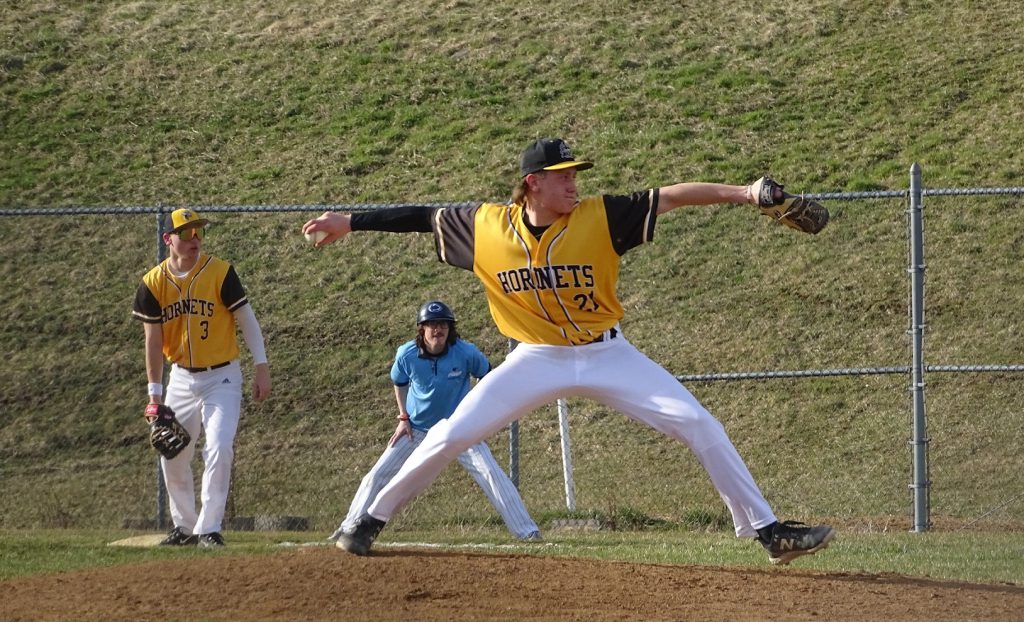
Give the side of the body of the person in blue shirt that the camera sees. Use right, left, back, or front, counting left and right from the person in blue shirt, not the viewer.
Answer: front

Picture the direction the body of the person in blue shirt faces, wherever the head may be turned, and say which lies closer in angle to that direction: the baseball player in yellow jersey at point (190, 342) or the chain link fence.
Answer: the baseball player in yellow jersey

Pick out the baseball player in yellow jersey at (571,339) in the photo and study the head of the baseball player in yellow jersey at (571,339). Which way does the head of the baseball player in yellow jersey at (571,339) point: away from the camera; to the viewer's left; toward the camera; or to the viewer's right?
to the viewer's right

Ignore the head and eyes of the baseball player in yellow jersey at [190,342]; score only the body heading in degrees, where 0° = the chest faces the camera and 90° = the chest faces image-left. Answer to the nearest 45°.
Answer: approximately 0°

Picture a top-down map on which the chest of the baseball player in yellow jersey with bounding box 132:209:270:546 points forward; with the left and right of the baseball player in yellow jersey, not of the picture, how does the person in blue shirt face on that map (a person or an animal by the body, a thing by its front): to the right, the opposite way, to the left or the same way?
the same way

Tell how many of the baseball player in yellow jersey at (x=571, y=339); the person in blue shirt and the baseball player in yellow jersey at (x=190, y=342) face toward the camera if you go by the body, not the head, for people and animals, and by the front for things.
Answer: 3

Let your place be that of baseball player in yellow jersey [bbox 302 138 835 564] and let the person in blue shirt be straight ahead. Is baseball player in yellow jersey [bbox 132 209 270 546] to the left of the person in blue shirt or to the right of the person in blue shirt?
left

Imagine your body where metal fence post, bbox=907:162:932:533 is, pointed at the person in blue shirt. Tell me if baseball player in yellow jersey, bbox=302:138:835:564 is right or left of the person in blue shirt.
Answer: left

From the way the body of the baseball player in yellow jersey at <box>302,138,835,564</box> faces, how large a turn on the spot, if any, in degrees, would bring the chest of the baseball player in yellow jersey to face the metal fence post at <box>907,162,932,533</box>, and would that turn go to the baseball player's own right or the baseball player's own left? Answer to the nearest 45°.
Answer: approximately 135° to the baseball player's own left

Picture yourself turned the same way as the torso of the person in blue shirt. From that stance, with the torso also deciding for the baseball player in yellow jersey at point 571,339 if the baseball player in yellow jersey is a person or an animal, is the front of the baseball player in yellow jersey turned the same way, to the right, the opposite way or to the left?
the same way

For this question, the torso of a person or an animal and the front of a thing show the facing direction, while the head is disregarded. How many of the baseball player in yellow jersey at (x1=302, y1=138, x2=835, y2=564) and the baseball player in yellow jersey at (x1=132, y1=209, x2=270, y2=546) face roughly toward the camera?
2

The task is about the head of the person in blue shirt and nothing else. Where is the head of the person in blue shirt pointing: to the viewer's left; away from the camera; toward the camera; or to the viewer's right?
toward the camera

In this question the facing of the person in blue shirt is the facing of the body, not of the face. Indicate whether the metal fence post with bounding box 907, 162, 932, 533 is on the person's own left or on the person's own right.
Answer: on the person's own left

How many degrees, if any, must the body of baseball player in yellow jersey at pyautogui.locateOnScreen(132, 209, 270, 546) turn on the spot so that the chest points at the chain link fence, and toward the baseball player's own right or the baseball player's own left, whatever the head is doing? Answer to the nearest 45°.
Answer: approximately 135° to the baseball player's own left

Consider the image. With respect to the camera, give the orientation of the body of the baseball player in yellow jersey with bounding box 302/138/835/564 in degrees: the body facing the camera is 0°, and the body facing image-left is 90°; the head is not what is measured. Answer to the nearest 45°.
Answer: approximately 0°
